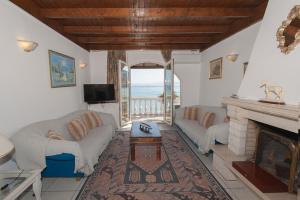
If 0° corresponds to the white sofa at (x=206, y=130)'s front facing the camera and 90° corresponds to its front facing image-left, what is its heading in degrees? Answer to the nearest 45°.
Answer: approximately 45°

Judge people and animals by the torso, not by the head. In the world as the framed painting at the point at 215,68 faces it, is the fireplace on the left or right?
on its left

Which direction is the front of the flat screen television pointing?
toward the camera

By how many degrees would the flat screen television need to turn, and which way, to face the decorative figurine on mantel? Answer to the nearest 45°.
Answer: approximately 45° to its left

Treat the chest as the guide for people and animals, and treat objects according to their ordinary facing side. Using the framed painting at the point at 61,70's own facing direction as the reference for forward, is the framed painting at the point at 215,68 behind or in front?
in front

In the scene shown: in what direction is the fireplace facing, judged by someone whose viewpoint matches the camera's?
facing the viewer and to the left of the viewer

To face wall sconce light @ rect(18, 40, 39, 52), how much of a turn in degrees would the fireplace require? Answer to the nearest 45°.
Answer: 0° — it already faces it

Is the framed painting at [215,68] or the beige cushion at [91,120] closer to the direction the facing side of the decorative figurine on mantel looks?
the beige cushion

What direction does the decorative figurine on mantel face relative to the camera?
to the viewer's left

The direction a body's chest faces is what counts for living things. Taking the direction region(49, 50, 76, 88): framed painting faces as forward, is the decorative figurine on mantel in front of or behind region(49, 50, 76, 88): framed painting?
in front

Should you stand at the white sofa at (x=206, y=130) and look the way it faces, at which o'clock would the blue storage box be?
The blue storage box is roughly at 12 o'clock from the white sofa.

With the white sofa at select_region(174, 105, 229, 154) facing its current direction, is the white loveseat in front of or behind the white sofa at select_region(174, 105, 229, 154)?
in front

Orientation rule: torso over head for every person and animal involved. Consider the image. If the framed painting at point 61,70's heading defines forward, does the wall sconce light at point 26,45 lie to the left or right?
on its right

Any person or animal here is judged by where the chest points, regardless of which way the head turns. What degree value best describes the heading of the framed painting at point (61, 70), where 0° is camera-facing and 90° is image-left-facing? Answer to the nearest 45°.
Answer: approximately 315°

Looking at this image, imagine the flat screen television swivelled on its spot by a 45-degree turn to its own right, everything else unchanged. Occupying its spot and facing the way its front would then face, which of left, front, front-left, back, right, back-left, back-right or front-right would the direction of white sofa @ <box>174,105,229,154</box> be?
left
